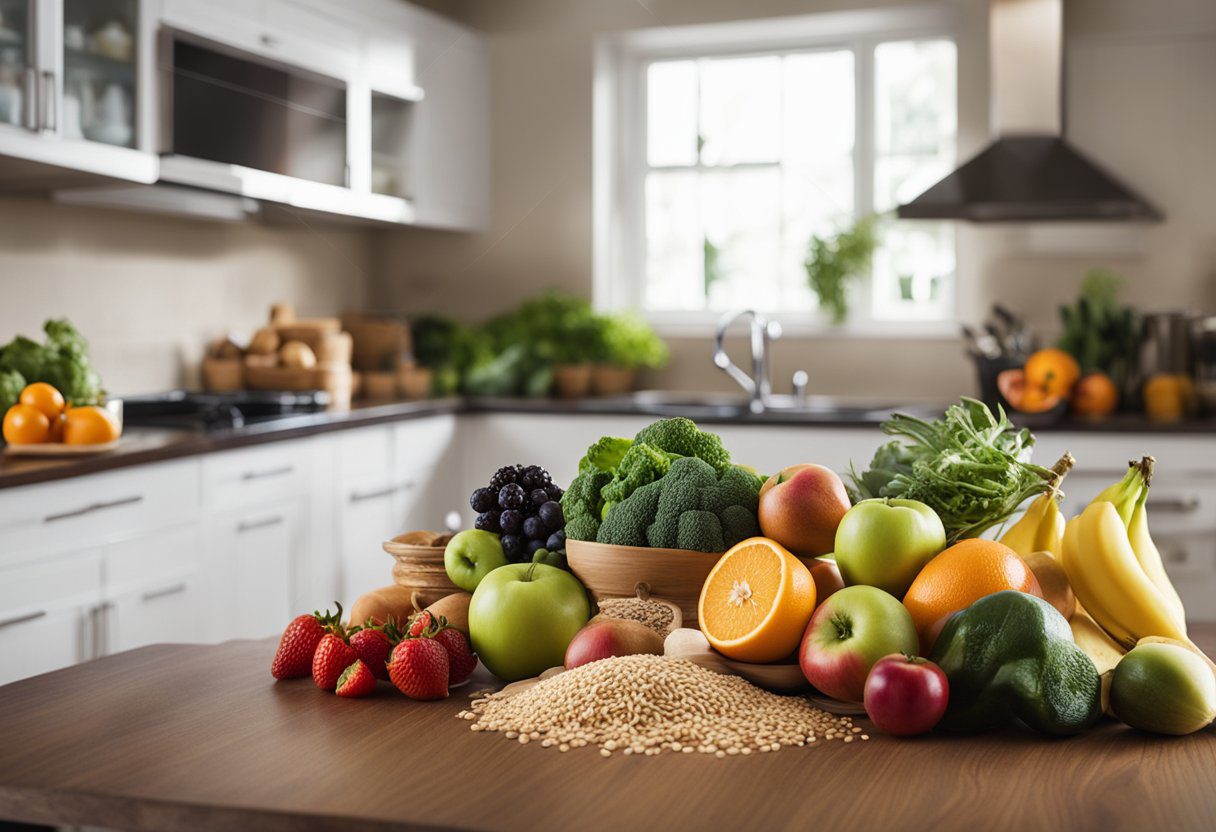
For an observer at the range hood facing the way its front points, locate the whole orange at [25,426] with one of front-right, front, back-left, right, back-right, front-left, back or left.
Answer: front-right

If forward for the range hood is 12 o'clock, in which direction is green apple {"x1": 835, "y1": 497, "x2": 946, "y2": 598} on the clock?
The green apple is roughly at 12 o'clock from the range hood.

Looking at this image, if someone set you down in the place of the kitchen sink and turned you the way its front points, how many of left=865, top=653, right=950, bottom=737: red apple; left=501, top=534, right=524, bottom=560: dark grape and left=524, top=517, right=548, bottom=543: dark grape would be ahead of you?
3

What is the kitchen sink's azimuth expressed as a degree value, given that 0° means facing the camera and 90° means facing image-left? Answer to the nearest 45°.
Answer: approximately 0°

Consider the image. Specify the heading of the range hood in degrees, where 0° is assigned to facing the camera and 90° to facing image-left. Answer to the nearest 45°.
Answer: approximately 0°

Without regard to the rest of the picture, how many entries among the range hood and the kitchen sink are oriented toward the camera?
2

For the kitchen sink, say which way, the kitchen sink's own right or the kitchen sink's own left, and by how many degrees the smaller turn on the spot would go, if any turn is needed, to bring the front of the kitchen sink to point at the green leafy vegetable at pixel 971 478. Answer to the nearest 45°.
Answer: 0° — it already faces it

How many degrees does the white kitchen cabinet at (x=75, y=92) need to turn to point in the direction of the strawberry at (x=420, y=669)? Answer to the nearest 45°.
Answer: approximately 45° to its right
